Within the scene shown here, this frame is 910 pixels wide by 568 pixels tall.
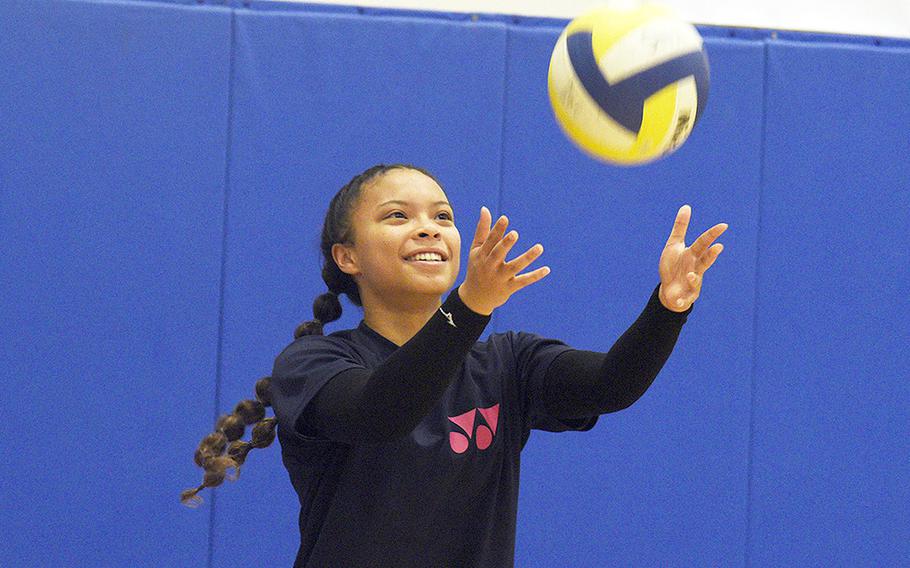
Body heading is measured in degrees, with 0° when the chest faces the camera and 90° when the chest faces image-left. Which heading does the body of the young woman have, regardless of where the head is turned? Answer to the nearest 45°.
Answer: approximately 315°

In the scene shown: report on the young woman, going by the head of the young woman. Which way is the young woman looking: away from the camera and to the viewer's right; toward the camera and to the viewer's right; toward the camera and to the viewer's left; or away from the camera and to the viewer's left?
toward the camera and to the viewer's right
